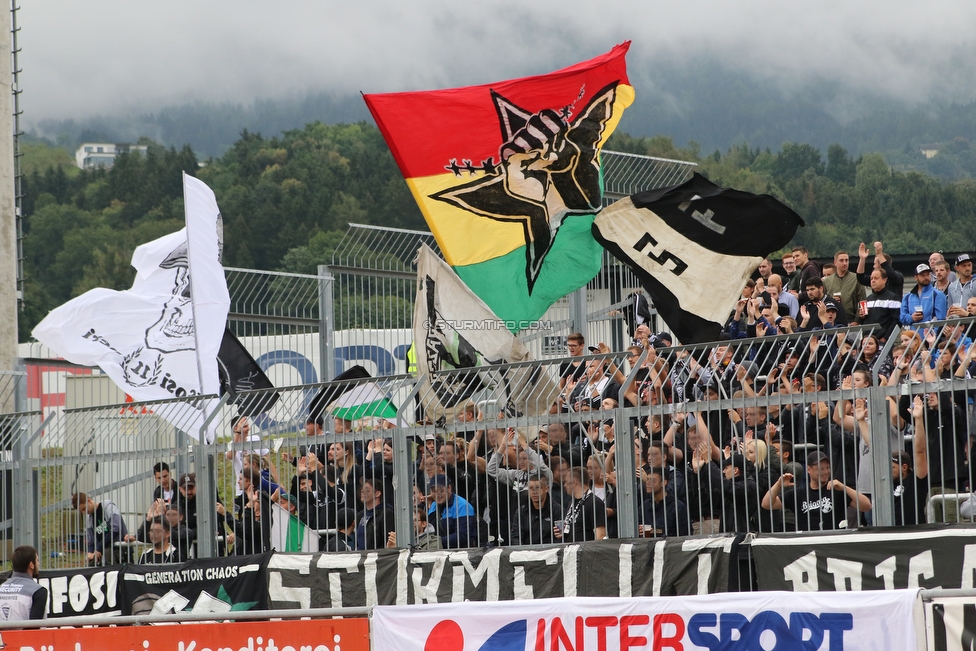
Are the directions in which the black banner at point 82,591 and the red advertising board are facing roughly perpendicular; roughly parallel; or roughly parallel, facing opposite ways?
roughly parallel

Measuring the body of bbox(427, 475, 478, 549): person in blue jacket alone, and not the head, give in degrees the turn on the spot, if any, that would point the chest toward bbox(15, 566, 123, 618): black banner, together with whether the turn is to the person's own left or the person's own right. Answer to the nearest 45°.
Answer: approximately 90° to the person's own right

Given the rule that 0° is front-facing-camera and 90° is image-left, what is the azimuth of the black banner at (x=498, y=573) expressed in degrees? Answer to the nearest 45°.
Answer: approximately 0°

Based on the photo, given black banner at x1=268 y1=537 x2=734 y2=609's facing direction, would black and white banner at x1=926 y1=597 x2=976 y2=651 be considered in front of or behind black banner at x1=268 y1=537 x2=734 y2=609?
in front

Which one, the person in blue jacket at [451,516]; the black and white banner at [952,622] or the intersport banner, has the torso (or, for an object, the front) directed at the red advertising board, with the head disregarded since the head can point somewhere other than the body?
the person in blue jacket

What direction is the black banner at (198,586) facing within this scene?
toward the camera

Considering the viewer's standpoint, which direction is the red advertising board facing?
facing the viewer

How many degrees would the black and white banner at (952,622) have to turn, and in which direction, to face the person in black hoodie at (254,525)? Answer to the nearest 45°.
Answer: approximately 135° to its right

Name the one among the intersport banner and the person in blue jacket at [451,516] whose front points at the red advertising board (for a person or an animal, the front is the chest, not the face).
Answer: the person in blue jacket

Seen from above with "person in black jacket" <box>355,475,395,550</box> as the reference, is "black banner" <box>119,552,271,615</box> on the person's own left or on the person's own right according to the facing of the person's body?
on the person's own right

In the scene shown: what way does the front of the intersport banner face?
toward the camera

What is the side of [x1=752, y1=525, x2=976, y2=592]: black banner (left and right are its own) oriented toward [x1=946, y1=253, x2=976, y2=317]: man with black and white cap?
back

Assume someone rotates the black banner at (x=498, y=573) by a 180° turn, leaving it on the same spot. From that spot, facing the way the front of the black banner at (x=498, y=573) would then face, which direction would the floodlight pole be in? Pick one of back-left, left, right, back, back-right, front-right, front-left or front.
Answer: front-left

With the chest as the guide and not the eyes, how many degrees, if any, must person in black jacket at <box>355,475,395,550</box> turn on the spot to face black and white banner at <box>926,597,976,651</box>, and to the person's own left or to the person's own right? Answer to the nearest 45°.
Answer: approximately 90° to the person's own left

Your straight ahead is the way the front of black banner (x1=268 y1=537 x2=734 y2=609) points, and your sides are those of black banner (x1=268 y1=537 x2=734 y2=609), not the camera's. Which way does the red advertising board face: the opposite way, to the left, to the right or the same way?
the same way

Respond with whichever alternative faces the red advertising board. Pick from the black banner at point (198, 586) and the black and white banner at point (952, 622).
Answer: the black banner at point (198, 586)

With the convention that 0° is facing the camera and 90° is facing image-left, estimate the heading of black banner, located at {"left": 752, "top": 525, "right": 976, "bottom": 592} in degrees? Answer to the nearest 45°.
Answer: approximately 0°

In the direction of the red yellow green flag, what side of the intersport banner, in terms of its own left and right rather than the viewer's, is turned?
back
